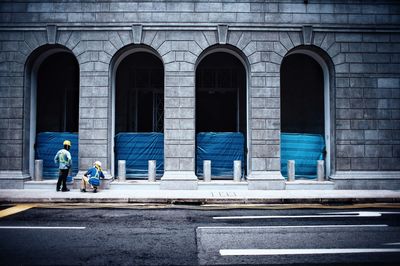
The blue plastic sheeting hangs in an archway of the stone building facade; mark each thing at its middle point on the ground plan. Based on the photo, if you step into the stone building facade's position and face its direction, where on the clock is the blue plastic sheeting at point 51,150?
The blue plastic sheeting is roughly at 3 o'clock from the stone building facade.

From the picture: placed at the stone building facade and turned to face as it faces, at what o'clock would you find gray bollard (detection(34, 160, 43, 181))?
The gray bollard is roughly at 3 o'clock from the stone building facade.

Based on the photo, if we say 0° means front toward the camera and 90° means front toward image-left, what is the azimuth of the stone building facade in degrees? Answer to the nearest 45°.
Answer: approximately 0°
